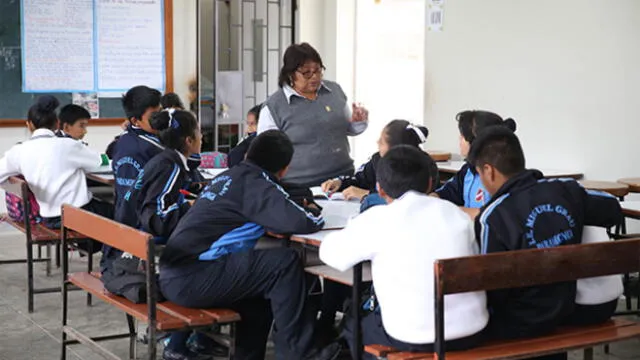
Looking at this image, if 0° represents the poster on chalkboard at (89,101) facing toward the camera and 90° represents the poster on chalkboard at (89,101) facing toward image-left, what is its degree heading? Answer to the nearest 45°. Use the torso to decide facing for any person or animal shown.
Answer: approximately 0°

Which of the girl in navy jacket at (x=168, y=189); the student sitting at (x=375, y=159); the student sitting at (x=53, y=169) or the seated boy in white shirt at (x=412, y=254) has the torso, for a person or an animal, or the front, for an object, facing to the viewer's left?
the student sitting at (x=375, y=159)

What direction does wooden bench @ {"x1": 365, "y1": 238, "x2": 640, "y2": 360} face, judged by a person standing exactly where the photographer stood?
facing away from the viewer and to the left of the viewer

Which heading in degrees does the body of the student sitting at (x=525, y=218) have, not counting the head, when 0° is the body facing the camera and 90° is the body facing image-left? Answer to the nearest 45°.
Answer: approximately 135°

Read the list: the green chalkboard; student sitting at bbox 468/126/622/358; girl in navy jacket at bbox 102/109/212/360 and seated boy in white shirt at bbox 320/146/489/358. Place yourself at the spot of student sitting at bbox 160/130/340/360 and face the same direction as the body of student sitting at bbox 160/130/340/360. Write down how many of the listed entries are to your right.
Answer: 2

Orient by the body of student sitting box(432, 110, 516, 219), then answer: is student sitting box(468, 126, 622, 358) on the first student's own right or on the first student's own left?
on the first student's own left

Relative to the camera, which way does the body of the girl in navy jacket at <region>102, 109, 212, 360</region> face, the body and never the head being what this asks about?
to the viewer's right

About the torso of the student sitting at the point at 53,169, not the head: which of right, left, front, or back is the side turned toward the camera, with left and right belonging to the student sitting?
back

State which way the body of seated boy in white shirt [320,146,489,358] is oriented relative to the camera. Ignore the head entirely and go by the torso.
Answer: away from the camera

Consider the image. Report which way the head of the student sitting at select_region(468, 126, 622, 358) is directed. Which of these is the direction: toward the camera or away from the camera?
away from the camera

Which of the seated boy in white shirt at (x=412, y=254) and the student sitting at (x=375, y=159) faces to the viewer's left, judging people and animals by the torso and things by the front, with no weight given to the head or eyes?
the student sitting

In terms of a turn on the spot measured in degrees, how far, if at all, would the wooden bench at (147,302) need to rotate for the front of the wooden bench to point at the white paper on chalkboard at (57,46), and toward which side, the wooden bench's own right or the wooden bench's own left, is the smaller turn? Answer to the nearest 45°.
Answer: approximately 45° to the wooden bench's own left
